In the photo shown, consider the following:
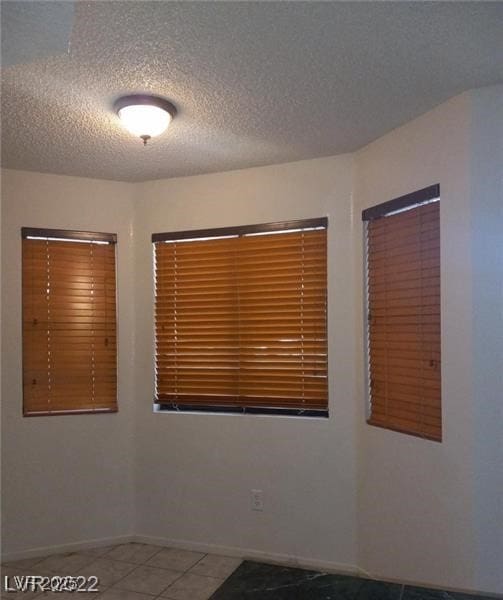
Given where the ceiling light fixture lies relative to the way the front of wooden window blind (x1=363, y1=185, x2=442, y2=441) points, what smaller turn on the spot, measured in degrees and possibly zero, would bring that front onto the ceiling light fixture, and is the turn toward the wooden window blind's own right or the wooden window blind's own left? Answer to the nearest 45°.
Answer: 0° — it already faces it

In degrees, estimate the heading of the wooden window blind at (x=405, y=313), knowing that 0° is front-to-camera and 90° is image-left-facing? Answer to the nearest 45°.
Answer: approximately 45°

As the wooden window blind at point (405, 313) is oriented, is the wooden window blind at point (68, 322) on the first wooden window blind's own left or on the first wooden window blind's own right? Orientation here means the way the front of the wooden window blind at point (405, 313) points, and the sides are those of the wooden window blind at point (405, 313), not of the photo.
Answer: on the first wooden window blind's own right

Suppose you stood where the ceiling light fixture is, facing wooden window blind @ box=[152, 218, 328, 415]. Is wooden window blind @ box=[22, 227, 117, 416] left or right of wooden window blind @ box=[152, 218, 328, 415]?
left

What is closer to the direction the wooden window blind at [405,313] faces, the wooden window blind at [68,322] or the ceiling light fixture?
the ceiling light fixture

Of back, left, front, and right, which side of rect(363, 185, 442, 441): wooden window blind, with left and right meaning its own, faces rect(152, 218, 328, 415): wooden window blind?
right

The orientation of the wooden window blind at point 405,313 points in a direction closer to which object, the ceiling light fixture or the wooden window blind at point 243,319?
the ceiling light fixture

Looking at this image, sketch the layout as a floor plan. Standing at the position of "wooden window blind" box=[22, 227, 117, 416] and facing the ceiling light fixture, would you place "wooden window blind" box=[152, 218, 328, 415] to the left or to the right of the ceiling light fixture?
left

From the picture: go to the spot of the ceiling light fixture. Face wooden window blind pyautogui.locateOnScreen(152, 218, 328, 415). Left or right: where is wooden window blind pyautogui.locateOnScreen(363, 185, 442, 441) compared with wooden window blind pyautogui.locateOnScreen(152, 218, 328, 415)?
right
